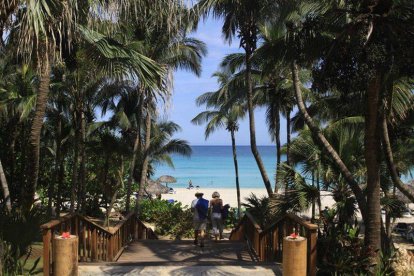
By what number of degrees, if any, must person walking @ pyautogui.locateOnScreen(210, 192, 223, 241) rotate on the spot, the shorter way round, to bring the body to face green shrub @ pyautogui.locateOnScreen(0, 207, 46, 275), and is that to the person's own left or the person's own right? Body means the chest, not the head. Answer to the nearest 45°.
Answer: approximately 135° to the person's own left

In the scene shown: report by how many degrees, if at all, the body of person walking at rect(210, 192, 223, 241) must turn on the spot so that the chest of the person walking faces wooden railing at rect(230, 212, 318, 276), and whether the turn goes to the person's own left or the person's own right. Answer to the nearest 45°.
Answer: approximately 180°

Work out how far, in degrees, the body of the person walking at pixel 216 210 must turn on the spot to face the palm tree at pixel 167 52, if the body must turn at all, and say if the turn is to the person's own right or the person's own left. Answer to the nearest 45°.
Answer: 0° — they already face it

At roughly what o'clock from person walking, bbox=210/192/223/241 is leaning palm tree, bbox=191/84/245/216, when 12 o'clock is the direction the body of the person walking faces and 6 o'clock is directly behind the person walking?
The leaning palm tree is roughly at 12 o'clock from the person walking.

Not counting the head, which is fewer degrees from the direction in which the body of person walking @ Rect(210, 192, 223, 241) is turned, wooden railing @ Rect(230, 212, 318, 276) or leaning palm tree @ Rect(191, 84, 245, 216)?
the leaning palm tree

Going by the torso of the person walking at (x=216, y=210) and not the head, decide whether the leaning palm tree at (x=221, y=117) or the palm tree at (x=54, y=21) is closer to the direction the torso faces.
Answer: the leaning palm tree

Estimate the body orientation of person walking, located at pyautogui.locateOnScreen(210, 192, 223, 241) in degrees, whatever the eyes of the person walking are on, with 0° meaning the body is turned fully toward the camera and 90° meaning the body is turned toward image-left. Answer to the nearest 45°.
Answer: approximately 180°
